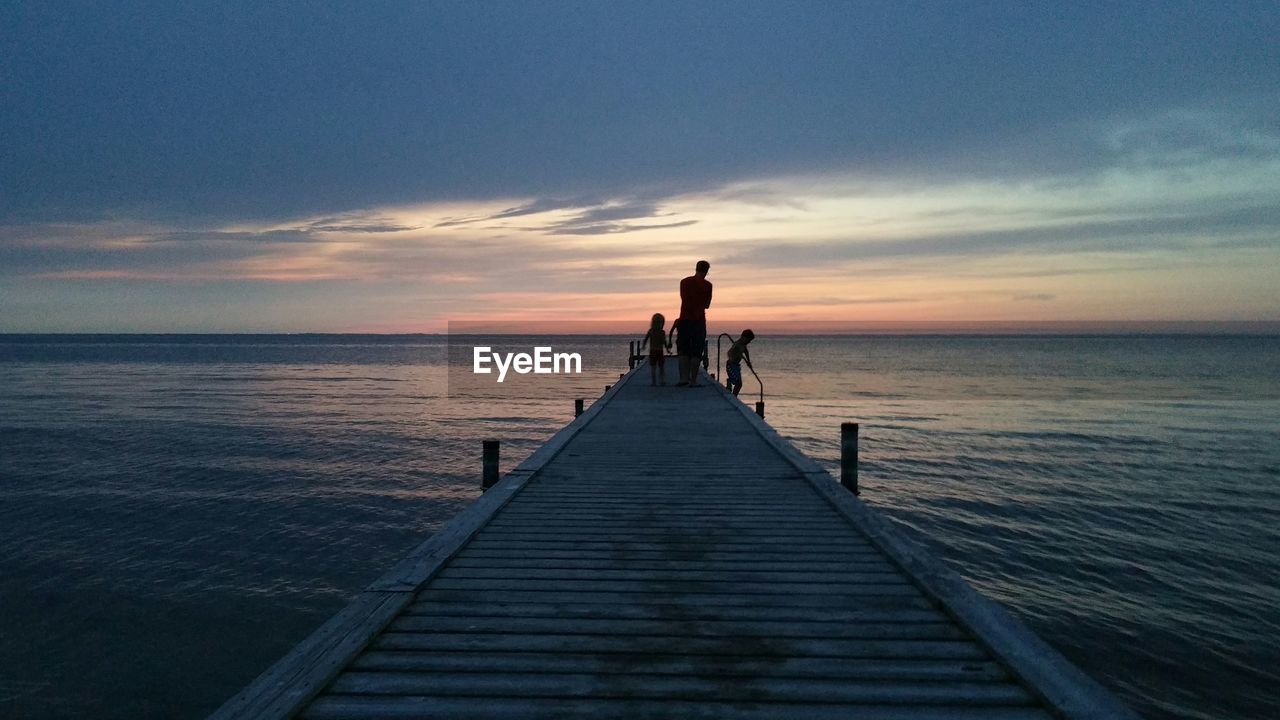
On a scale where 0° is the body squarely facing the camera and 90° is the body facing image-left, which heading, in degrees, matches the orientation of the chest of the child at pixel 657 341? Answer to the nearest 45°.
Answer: approximately 180°

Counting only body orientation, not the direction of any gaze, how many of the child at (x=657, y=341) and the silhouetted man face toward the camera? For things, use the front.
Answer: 0

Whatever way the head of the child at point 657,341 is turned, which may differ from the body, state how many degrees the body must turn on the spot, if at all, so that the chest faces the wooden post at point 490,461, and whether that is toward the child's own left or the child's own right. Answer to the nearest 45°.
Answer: approximately 180°

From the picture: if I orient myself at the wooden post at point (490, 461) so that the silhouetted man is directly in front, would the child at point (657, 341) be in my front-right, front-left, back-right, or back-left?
front-left

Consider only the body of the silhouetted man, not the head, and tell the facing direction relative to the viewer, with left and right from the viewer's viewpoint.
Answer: facing away from the viewer and to the right of the viewer
